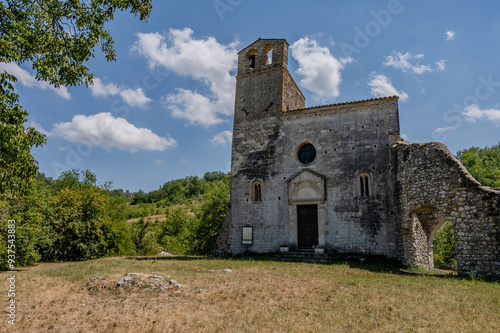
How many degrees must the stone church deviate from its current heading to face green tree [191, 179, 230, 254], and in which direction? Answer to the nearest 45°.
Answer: approximately 135° to its right

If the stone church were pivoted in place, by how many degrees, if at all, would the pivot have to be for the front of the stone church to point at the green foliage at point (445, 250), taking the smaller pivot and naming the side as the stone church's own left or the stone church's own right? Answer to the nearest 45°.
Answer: approximately 135° to the stone church's own left

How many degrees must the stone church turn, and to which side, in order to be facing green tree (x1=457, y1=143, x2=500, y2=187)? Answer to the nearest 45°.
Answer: approximately 135° to its left

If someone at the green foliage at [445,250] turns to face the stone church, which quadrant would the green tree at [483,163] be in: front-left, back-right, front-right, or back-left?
back-right

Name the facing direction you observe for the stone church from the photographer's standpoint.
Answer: facing the viewer
